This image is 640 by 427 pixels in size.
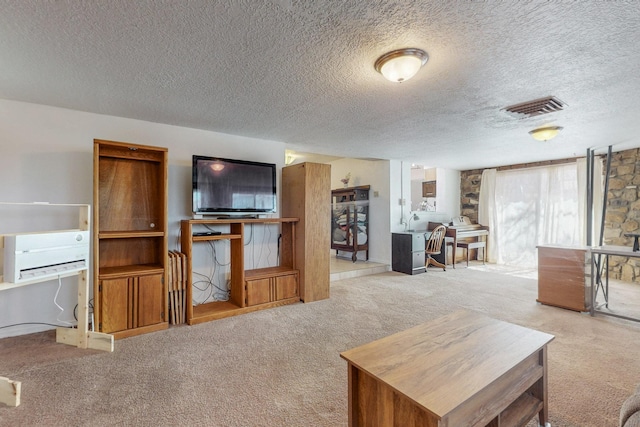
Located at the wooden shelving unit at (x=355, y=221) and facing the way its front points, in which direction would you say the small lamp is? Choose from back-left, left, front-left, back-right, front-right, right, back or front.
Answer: back-left

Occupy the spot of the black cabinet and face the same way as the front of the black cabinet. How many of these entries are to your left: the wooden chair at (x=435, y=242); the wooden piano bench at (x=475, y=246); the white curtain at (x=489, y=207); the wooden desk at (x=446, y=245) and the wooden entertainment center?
4

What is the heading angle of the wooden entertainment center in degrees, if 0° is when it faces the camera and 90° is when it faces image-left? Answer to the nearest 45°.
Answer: approximately 315°

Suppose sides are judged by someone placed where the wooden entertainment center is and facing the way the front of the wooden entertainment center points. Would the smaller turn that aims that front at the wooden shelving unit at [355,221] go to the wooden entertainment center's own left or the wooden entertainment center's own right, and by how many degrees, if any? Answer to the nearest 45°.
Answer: approximately 90° to the wooden entertainment center's own left

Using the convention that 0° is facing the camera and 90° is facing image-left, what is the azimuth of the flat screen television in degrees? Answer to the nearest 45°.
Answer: approximately 315°

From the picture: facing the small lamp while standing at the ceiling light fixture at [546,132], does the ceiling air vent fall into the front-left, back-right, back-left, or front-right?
back-left

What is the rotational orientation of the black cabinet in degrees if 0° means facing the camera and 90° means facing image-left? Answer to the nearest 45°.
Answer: approximately 315°

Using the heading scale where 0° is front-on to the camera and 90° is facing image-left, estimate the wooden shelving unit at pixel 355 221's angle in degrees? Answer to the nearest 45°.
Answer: approximately 45°

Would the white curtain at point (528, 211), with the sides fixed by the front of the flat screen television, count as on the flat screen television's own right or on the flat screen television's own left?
on the flat screen television's own left

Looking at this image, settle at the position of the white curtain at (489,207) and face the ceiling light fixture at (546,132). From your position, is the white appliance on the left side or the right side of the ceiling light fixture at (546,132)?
right
